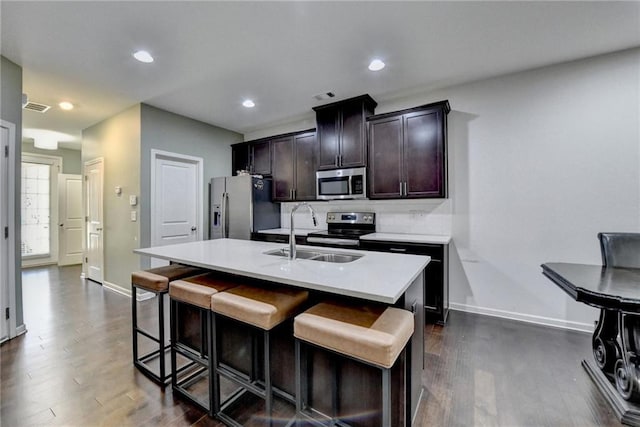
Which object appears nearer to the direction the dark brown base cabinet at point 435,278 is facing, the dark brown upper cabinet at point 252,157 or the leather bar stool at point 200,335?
the leather bar stool

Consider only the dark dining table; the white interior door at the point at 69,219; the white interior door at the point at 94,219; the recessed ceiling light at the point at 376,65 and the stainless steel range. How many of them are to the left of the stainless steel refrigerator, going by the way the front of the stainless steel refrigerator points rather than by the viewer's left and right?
3

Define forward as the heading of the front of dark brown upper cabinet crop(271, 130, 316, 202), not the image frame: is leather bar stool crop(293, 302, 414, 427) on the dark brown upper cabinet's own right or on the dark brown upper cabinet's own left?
on the dark brown upper cabinet's own left

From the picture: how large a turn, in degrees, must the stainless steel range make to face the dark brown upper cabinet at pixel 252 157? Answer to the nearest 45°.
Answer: approximately 90° to its right

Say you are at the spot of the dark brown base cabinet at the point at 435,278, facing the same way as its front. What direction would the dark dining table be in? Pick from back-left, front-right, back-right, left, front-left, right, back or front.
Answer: front-left

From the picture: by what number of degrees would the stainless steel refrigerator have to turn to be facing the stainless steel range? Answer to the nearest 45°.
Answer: approximately 90° to its left
